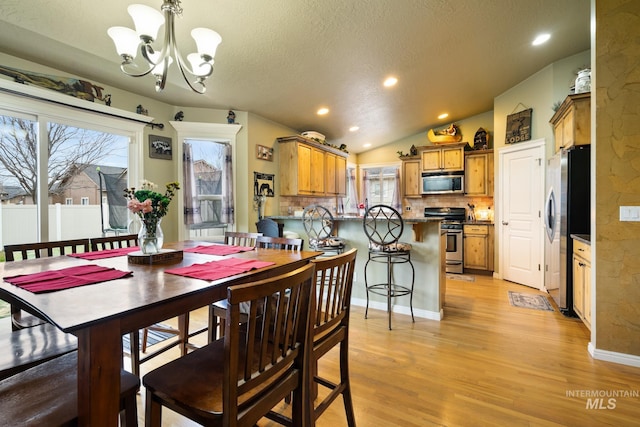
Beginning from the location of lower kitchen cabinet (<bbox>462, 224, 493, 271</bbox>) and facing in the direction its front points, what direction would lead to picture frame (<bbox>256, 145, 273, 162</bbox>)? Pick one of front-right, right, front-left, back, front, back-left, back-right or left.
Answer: front-right

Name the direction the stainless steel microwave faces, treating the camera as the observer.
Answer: facing the viewer

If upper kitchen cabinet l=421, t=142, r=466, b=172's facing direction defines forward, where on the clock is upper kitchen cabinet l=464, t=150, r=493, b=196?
upper kitchen cabinet l=464, t=150, r=493, b=196 is roughly at 9 o'clock from upper kitchen cabinet l=421, t=142, r=466, b=172.

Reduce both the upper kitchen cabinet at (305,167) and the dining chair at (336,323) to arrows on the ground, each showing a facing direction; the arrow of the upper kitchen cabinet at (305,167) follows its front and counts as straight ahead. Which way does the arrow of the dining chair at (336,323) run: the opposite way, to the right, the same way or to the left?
the opposite way

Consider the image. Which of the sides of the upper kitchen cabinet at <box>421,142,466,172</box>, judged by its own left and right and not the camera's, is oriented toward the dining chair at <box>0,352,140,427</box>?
front

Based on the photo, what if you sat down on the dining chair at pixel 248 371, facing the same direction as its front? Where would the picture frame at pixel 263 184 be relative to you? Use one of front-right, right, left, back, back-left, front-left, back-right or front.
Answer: front-right

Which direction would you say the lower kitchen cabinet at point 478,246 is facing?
toward the camera

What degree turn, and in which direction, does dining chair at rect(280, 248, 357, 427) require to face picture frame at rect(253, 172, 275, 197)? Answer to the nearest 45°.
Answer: approximately 45° to its right

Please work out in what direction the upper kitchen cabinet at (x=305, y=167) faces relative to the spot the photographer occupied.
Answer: facing the viewer and to the right of the viewer

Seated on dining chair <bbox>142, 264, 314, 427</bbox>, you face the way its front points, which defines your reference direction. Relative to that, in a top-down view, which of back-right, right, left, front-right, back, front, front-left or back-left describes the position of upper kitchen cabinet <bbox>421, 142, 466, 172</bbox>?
right

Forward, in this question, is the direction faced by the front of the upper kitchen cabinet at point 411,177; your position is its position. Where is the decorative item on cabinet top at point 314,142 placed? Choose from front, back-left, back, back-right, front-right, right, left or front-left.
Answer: front-right

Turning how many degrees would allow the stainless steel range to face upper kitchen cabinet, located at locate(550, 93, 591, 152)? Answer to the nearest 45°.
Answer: approximately 45° to its left

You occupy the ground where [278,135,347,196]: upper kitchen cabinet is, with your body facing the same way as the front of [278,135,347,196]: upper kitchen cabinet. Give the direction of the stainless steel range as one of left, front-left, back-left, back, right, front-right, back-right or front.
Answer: front-left

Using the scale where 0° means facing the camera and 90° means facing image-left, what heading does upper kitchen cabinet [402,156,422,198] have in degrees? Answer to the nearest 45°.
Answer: approximately 0°

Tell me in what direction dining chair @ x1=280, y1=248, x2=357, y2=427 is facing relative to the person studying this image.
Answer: facing away from the viewer and to the left of the viewer

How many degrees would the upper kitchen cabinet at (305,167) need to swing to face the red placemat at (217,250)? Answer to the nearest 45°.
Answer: approximately 45° to its right
